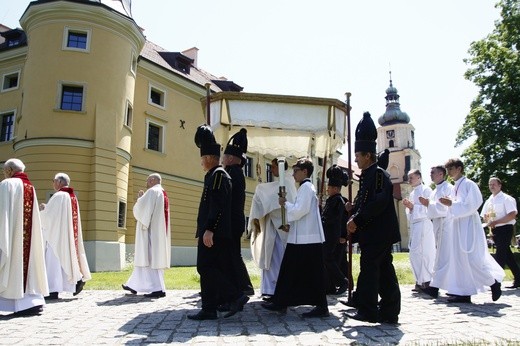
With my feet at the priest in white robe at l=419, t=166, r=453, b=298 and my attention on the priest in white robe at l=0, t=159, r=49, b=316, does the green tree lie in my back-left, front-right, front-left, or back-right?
back-right

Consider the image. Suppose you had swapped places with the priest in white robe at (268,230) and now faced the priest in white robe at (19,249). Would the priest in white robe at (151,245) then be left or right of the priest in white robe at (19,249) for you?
right

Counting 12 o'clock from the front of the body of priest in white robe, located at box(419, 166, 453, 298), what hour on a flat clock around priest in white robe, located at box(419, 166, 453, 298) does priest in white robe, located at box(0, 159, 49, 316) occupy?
priest in white robe, located at box(0, 159, 49, 316) is roughly at 11 o'clock from priest in white robe, located at box(419, 166, 453, 298).

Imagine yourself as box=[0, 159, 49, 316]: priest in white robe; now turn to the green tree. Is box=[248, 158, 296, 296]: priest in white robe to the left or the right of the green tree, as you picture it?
right

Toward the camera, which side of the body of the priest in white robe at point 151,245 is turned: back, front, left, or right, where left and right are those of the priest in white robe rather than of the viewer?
left

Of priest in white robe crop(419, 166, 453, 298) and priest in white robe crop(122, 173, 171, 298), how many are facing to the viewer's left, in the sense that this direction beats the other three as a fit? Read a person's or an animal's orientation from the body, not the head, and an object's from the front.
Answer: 2

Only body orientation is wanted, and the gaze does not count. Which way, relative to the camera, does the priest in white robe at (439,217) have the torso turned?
to the viewer's left
